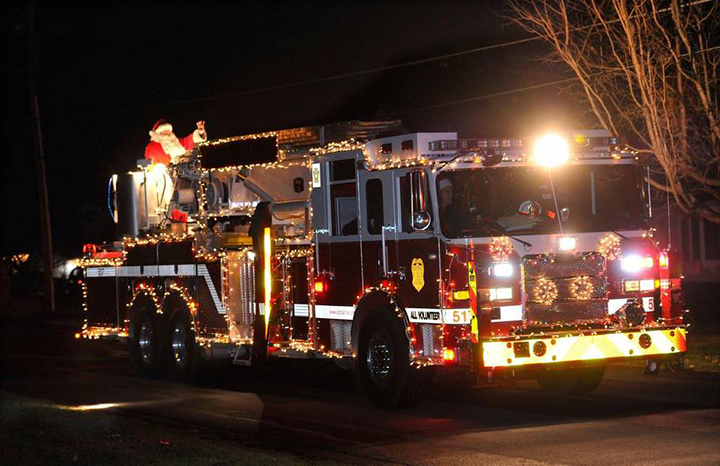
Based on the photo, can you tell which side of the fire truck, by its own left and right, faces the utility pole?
back

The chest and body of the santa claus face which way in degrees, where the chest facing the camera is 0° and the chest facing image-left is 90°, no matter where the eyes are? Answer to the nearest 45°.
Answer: approximately 315°

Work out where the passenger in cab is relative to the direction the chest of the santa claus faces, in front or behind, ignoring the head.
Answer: in front

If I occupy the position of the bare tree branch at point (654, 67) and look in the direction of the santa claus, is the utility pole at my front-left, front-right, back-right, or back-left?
front-right

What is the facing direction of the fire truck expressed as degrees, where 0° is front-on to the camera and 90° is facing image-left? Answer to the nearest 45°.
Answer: approximately 315°

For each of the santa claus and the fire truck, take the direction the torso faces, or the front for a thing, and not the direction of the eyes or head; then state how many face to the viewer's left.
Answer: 0

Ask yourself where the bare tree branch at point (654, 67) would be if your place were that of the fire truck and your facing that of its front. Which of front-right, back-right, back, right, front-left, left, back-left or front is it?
left

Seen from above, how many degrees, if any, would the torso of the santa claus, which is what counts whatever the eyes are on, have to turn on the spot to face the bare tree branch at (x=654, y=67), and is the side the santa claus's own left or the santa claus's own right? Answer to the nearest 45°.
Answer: approximately 45° to the santa claus's own left
